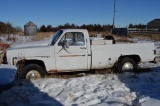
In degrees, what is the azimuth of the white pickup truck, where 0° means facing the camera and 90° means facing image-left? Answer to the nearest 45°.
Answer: approximately 90°

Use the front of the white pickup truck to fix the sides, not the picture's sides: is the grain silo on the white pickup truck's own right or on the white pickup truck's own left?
on the white pickup truck's own right
